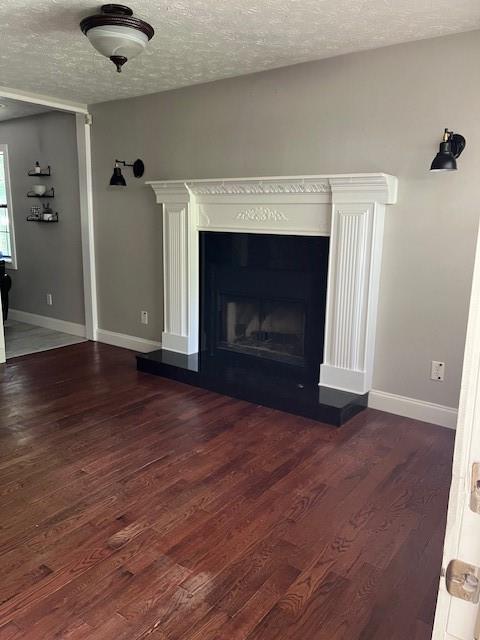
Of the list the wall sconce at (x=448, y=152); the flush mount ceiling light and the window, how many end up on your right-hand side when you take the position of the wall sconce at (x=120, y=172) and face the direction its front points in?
1

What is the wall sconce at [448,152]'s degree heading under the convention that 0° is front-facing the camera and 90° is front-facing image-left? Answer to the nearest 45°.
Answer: approximately 45°

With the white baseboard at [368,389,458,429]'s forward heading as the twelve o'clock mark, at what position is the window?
The window is roughly at 2 o'clock from the white baseboard.

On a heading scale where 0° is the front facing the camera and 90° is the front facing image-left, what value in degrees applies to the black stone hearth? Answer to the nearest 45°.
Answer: approximately 45°

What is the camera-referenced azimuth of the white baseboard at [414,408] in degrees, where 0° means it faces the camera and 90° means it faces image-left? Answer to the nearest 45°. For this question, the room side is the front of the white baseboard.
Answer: approximately 45°

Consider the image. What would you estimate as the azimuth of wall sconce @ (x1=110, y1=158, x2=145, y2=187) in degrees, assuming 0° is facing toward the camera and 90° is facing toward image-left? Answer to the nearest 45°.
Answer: approximately 45°

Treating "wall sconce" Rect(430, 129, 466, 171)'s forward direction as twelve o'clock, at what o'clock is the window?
The window is roughly at 2 o'clock from the wall sconce.

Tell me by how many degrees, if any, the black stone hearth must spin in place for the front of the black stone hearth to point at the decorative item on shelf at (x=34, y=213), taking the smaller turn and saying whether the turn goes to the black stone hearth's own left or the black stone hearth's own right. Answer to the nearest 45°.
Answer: approximately 90° to the black stone hearth's own right

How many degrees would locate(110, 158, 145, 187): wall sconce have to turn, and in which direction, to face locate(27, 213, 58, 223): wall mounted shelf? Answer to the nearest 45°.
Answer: approximately 90° to its right

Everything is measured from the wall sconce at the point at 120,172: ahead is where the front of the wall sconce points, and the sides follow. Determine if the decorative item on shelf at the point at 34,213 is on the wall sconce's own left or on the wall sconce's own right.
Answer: on the wall sconce's own right
